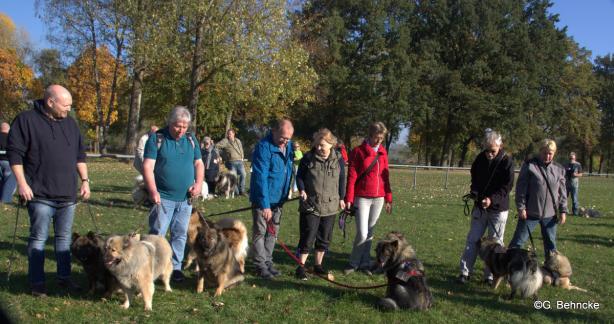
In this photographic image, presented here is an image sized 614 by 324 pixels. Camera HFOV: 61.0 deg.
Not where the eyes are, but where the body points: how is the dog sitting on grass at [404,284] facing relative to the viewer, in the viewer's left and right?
facing to the left of the viewer

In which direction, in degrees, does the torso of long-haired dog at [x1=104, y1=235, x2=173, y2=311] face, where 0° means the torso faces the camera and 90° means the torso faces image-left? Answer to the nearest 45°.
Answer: approximately 45°

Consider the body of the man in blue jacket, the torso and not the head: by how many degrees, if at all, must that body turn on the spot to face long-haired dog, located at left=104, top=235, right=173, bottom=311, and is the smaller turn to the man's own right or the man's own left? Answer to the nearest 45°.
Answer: approximately 90° to the man's own right

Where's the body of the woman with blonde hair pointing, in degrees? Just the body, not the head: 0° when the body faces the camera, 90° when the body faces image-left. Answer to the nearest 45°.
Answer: approximately 0°

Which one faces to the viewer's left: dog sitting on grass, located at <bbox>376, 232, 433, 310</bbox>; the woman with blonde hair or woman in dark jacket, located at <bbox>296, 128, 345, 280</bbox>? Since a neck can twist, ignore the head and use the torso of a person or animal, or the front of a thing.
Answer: the dog sitting on grass

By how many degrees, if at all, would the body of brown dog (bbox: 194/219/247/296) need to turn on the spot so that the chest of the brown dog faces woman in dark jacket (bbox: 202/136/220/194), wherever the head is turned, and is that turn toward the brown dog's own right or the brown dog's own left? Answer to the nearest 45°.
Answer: approximately 135° to the brown dog's own right

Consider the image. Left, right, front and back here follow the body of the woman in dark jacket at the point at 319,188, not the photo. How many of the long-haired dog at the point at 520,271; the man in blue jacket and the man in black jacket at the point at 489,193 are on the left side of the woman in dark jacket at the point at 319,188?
2

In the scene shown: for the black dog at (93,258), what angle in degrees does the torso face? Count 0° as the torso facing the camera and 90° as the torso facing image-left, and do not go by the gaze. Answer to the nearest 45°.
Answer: approximately 45°

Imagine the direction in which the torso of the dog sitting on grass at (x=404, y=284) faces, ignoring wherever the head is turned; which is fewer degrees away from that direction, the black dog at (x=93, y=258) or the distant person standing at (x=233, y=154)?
the black dog

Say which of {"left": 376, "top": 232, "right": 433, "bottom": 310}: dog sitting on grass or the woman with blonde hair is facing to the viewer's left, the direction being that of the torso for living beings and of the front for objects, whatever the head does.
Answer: the dog sitting on grass
